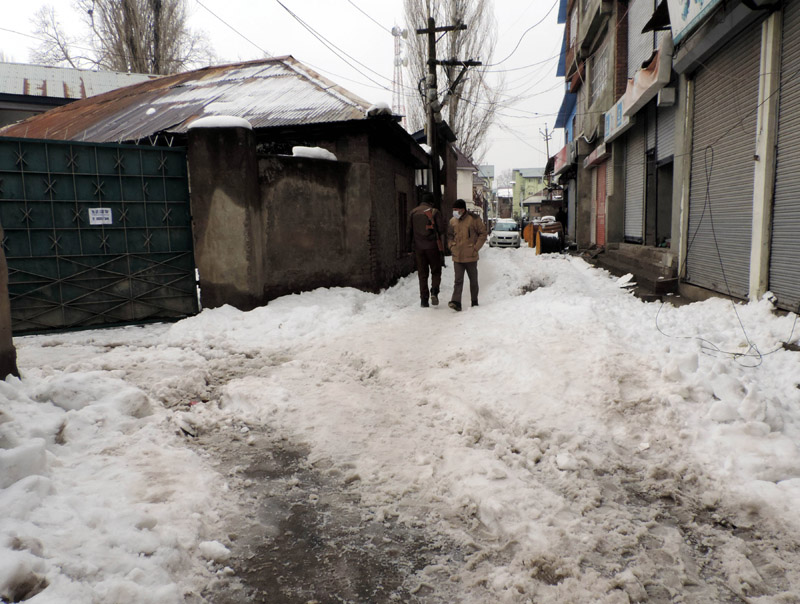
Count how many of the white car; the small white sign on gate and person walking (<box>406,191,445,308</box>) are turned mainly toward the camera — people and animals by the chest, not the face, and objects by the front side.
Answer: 2

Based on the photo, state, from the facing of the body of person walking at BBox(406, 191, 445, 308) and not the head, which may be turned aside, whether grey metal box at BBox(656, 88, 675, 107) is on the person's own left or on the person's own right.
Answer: on the person's own right

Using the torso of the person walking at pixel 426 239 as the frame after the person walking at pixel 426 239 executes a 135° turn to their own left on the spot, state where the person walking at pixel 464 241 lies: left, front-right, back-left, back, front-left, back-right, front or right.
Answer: left

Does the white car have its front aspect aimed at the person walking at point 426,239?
yes

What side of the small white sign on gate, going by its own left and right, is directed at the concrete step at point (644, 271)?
left

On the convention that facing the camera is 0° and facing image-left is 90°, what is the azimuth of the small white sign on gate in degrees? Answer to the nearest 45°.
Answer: approximately 0°

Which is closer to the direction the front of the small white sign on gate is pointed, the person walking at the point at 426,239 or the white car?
the person walking

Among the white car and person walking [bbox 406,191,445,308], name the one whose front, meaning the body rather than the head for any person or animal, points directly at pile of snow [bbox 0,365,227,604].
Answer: the white car

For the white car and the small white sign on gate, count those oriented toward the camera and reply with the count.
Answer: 2

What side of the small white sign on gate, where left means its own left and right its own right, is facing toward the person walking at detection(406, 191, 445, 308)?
left
